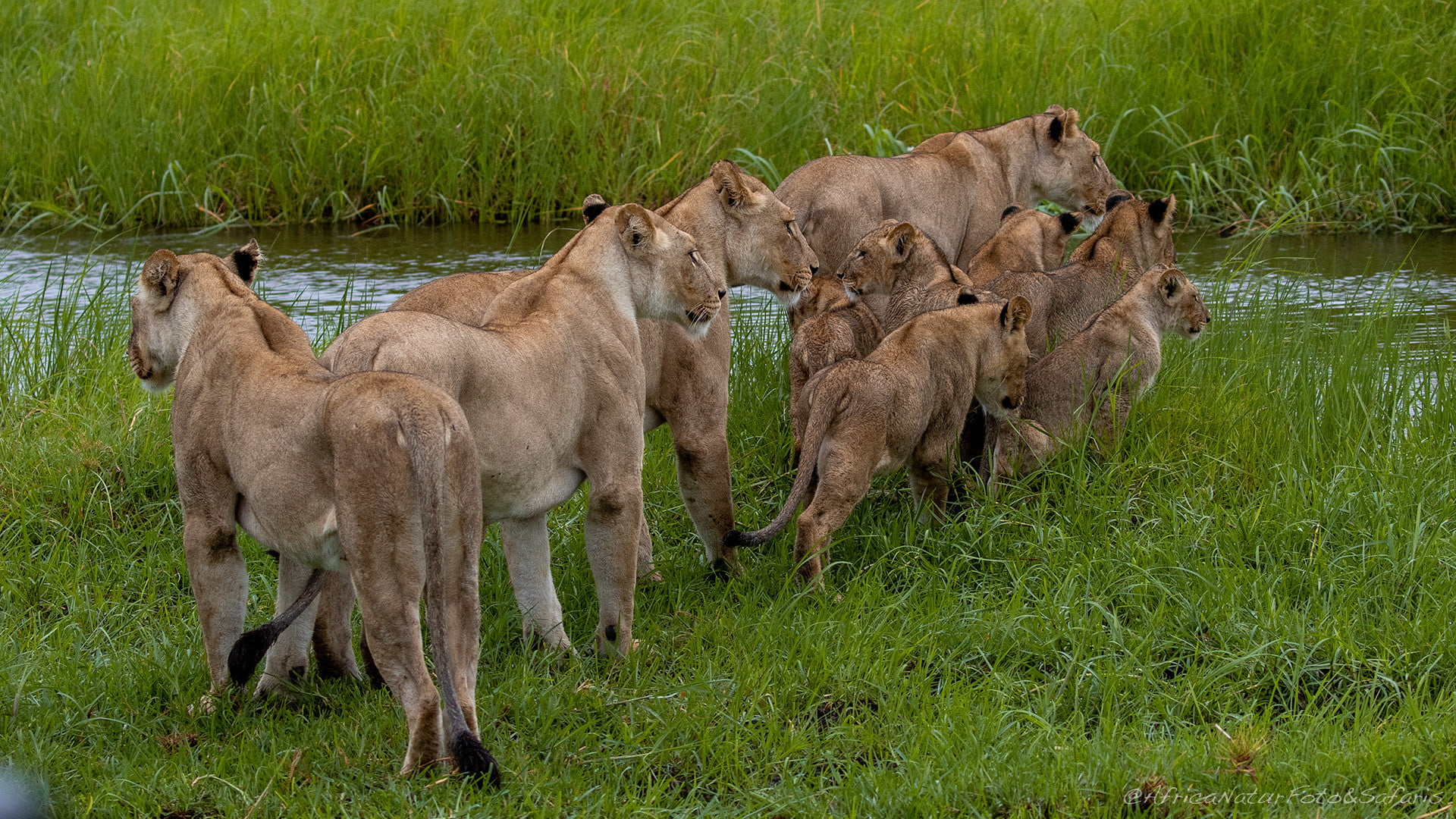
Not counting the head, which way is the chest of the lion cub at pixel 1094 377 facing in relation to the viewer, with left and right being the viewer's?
facing to the right of the viewer

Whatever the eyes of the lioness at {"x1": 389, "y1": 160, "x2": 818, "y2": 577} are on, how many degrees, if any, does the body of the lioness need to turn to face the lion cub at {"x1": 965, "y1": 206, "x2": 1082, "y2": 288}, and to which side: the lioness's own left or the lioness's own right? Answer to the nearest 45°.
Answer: approximately 45° to the lioness's own left

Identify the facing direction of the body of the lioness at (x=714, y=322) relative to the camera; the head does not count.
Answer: to the viewer's right

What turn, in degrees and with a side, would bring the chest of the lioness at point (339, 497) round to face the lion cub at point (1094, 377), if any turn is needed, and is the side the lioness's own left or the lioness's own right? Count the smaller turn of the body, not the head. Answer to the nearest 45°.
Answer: approximately 90° to the lioness's own right

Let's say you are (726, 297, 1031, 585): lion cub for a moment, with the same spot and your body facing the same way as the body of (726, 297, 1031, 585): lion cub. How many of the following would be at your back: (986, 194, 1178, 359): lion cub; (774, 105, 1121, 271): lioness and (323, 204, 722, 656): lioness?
1

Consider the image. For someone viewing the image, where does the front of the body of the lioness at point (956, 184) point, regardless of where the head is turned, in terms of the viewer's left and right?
facing to the right of the viewer

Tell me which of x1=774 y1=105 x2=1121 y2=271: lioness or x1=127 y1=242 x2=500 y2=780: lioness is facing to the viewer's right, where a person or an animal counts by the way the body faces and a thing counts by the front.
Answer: x1=774 y1=105 x2=1121 y2=271: lioness

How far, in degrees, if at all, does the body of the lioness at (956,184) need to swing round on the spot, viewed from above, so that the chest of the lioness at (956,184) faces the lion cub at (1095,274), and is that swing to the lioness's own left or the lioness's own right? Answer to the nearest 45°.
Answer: approximately 45° to the lioness's own right

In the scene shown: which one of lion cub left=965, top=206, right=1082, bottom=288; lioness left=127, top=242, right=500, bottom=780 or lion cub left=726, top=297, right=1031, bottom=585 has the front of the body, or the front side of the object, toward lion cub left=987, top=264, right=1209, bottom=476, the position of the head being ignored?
lion cub left=726, top=297, right=1031, bottom=585

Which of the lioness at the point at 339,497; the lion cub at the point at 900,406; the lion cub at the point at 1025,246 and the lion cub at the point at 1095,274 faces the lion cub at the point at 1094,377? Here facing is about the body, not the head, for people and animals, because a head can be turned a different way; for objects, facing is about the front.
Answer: the lion cub at the point at 900,406

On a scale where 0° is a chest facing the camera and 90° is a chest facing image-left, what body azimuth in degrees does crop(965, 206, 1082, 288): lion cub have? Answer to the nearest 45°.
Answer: approximately 225°

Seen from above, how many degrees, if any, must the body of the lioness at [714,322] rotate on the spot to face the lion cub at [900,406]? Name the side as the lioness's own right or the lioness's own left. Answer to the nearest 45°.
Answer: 0° — it already faces it

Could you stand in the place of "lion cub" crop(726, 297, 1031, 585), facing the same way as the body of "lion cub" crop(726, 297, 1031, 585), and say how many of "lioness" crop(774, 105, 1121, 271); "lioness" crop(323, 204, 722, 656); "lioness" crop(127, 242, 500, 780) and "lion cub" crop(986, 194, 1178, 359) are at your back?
2

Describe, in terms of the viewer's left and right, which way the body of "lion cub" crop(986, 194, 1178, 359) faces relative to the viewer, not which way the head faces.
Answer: facing away from the viewer and to the right of the viewer

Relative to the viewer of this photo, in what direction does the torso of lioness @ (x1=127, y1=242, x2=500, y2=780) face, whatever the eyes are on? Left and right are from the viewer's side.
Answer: facing away from the viewer and to the left of the viewer

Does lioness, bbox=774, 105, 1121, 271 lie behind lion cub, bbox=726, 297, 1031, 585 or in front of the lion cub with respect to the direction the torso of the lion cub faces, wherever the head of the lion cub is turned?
in front

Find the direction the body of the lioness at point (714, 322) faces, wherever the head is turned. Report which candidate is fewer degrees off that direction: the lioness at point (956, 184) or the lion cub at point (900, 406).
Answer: the lion cub

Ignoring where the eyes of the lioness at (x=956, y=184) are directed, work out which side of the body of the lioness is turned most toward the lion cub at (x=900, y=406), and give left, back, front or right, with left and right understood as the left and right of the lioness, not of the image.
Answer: right
